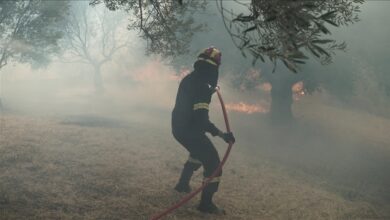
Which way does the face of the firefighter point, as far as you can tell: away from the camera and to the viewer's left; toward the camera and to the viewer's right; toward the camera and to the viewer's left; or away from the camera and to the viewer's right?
away from the camera and to the viewer's right

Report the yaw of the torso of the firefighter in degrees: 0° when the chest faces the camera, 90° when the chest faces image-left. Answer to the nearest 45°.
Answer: approximately 270°
